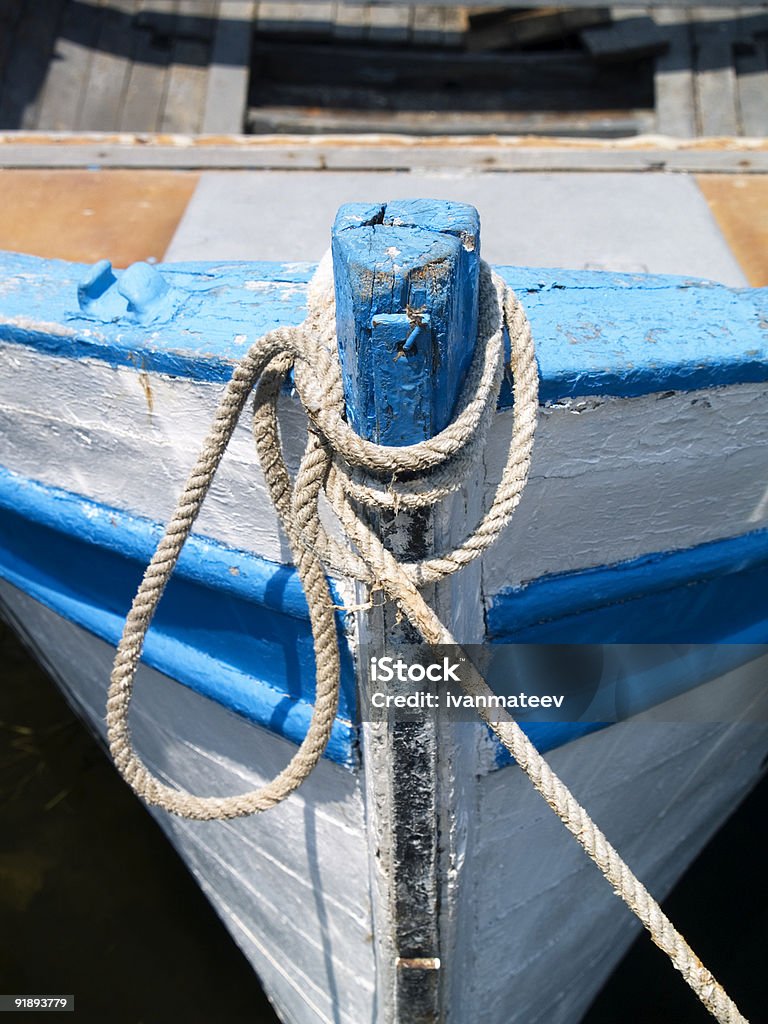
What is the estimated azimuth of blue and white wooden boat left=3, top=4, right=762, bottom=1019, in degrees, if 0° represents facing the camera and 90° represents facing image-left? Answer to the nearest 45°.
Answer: approximately 0°
